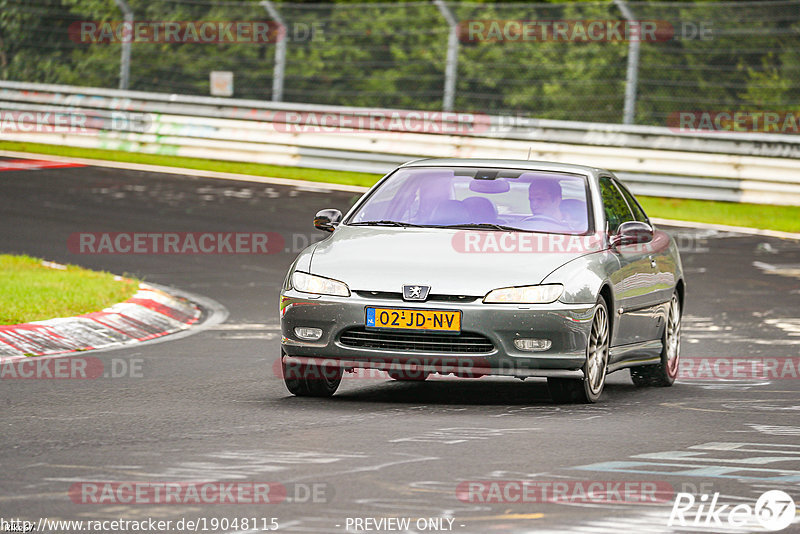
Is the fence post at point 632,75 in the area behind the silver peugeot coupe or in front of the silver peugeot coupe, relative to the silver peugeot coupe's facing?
behind

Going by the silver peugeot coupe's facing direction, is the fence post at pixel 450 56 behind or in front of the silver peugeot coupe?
behind

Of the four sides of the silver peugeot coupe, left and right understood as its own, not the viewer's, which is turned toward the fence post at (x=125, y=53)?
back

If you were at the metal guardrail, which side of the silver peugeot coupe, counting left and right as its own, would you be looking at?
back

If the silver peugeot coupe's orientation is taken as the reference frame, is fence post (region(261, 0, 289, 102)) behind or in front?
behind

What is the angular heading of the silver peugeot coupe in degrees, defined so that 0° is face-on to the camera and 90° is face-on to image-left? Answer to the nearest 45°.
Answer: approximately 0°
